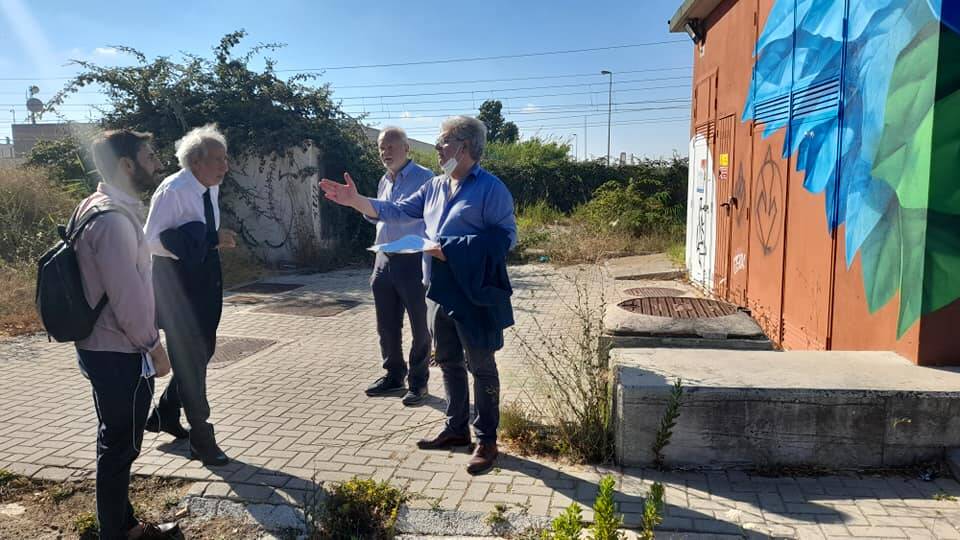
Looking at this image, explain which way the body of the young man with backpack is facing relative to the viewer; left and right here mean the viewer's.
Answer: facing to the right of the viewer

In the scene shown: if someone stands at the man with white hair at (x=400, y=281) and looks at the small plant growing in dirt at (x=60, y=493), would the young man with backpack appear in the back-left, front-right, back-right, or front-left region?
front-left

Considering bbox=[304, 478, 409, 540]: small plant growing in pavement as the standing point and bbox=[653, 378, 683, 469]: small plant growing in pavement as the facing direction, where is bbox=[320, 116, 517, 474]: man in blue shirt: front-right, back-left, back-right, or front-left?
front-left

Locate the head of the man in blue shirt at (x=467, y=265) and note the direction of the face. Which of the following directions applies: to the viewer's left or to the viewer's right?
to the viewer's left

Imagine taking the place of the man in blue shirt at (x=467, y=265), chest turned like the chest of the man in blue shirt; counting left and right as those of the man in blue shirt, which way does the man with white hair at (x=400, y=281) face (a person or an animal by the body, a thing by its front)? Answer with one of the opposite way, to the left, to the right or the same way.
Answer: the same way

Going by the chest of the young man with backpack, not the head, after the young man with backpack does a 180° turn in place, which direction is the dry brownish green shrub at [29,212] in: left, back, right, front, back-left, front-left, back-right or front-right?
right

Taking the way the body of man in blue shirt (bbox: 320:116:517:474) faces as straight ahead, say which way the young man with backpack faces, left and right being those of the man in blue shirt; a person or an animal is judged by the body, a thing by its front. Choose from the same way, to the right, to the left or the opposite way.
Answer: the opposite way

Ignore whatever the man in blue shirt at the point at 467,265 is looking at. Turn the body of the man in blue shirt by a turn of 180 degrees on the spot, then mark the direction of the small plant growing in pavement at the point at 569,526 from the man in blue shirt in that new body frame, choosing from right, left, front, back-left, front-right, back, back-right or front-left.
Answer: back-right

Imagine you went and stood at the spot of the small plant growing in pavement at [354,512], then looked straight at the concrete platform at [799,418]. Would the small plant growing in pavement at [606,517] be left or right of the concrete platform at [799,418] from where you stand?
right

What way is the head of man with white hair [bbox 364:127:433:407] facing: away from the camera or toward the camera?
toward the camera

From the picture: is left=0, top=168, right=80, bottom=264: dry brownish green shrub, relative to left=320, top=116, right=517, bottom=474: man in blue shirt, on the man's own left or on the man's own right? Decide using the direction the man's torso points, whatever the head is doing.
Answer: on the man's own right
